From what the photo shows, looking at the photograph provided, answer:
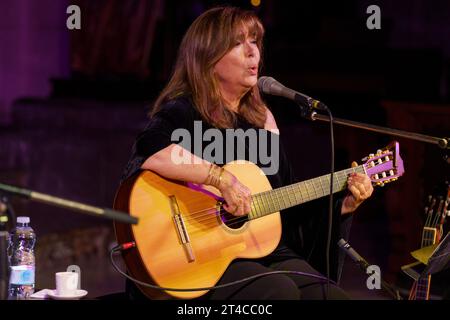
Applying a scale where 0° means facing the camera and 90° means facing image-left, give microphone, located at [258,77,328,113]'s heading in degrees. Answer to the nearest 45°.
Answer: approximately 90°

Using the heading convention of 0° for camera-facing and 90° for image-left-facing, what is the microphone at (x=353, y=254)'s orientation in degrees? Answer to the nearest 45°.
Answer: approximately 90°

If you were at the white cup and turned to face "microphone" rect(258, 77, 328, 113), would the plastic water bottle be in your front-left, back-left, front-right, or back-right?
back-left

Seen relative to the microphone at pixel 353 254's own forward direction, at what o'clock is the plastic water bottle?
The plastic water bottle is roughly at 12 o'clock from the microphone.

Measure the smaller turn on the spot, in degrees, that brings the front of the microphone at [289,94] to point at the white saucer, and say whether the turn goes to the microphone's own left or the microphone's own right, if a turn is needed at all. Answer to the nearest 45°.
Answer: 0° — it already faces it

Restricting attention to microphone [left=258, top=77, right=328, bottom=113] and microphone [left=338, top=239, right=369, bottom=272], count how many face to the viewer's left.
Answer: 2
